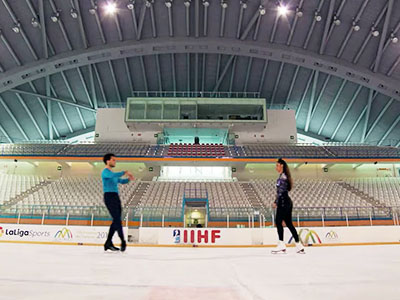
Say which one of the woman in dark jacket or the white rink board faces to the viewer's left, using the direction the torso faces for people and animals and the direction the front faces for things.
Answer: the woman in dark jacket

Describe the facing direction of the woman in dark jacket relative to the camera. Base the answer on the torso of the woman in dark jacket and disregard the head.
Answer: to the viewer's left

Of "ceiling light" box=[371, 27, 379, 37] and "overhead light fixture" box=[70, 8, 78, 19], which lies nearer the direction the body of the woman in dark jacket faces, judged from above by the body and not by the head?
the overhead light fixture

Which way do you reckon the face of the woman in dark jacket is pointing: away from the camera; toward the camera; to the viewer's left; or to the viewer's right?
to the viewer's left

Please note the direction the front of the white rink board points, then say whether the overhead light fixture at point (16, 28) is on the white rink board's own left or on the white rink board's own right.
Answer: on the white rink board's own right

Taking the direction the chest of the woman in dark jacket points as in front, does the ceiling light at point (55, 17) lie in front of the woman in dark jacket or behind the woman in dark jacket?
in front

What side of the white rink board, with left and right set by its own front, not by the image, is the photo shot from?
front

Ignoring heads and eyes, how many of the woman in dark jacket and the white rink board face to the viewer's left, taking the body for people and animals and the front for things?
1

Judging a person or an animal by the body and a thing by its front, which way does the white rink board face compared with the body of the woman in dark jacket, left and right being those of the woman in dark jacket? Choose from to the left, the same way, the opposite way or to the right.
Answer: to the left
